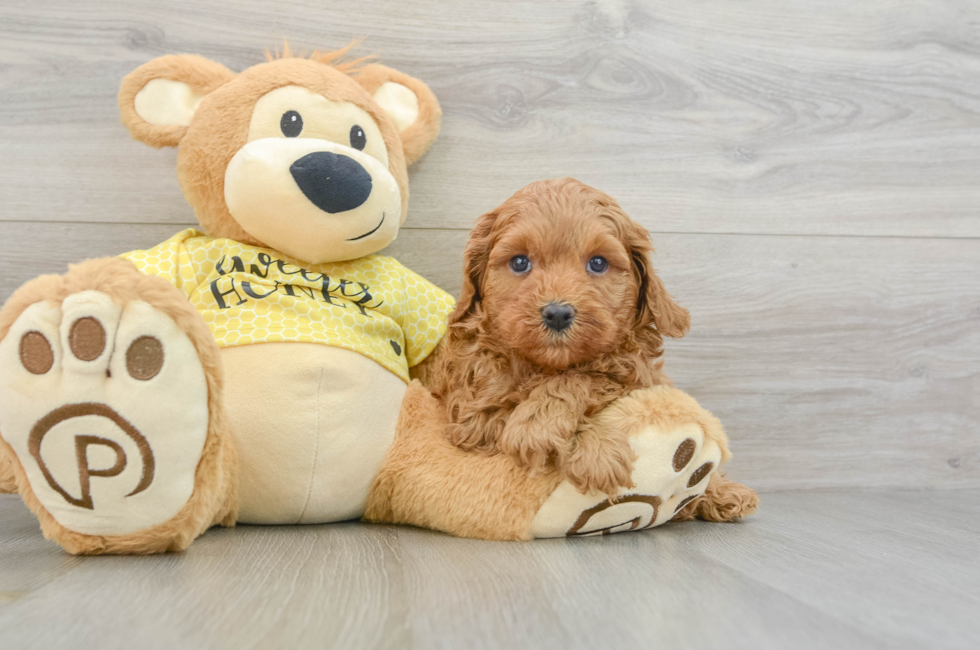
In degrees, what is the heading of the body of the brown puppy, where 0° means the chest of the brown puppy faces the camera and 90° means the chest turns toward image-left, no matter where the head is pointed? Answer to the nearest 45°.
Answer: approximately 0°
